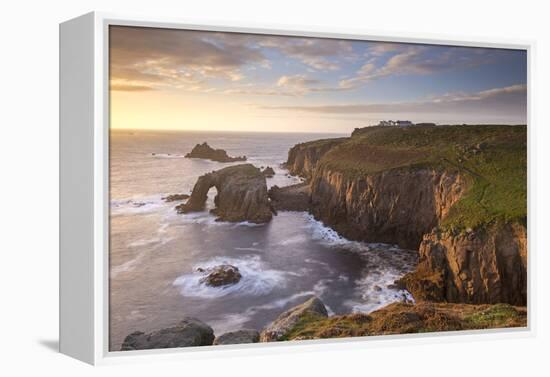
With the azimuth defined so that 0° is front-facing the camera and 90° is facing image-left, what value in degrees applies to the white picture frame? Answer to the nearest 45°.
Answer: approximately 315°
